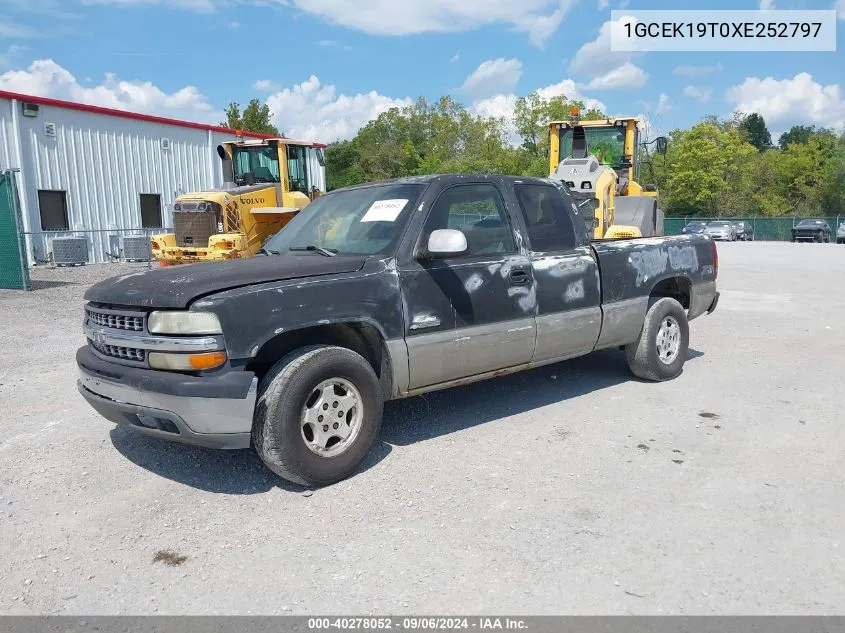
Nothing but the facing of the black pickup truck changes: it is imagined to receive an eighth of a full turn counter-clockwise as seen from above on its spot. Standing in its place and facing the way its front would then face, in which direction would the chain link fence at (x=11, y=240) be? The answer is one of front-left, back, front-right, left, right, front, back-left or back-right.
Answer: back-right

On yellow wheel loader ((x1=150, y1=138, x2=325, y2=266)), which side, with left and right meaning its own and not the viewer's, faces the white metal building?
left

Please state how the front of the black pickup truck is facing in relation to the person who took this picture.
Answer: facing the viewer and to the left of the viewer

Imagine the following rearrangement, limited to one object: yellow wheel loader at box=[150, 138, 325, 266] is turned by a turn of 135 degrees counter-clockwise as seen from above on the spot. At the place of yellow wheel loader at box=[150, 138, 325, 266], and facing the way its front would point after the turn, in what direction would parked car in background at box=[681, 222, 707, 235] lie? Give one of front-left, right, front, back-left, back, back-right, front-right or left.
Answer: back-right

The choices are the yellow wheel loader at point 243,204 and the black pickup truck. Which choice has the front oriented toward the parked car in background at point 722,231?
the yellow wheel loader

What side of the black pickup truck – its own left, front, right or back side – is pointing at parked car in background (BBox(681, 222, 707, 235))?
back

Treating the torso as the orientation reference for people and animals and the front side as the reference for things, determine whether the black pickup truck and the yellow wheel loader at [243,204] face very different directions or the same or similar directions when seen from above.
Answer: very different directions

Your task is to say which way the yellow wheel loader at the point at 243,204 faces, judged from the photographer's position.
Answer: facing away from the viewer and to the right of the viewer

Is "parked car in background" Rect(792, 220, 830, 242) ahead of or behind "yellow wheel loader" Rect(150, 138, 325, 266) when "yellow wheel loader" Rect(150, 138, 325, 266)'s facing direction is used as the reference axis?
ahead

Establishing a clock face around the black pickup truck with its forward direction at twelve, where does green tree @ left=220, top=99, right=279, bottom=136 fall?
The green tree is roughly at 4 o'clock from the black pickup truck.

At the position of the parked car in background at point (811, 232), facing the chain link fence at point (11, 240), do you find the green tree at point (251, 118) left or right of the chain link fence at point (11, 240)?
right
